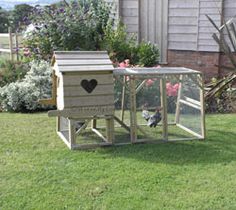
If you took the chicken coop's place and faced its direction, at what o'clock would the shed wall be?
The shed wall is roughly at 7 o'clock from the chicken coop.

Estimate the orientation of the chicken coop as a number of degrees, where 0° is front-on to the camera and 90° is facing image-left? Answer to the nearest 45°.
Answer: approximately 0°

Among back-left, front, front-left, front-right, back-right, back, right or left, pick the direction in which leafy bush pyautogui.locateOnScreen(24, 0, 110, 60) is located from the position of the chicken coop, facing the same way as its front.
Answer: back

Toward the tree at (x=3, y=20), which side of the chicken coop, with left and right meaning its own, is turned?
back

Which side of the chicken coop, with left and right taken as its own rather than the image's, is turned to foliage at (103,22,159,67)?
back

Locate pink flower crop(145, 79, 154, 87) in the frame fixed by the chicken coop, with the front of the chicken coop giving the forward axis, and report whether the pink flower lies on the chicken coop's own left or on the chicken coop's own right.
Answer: on the chicken coop's own left

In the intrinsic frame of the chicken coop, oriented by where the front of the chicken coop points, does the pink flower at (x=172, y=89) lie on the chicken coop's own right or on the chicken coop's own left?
on the chicken coop's own left

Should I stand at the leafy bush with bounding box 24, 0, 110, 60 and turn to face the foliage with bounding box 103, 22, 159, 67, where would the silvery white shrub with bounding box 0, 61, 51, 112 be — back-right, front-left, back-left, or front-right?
back-right

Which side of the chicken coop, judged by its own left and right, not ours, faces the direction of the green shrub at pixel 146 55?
back
